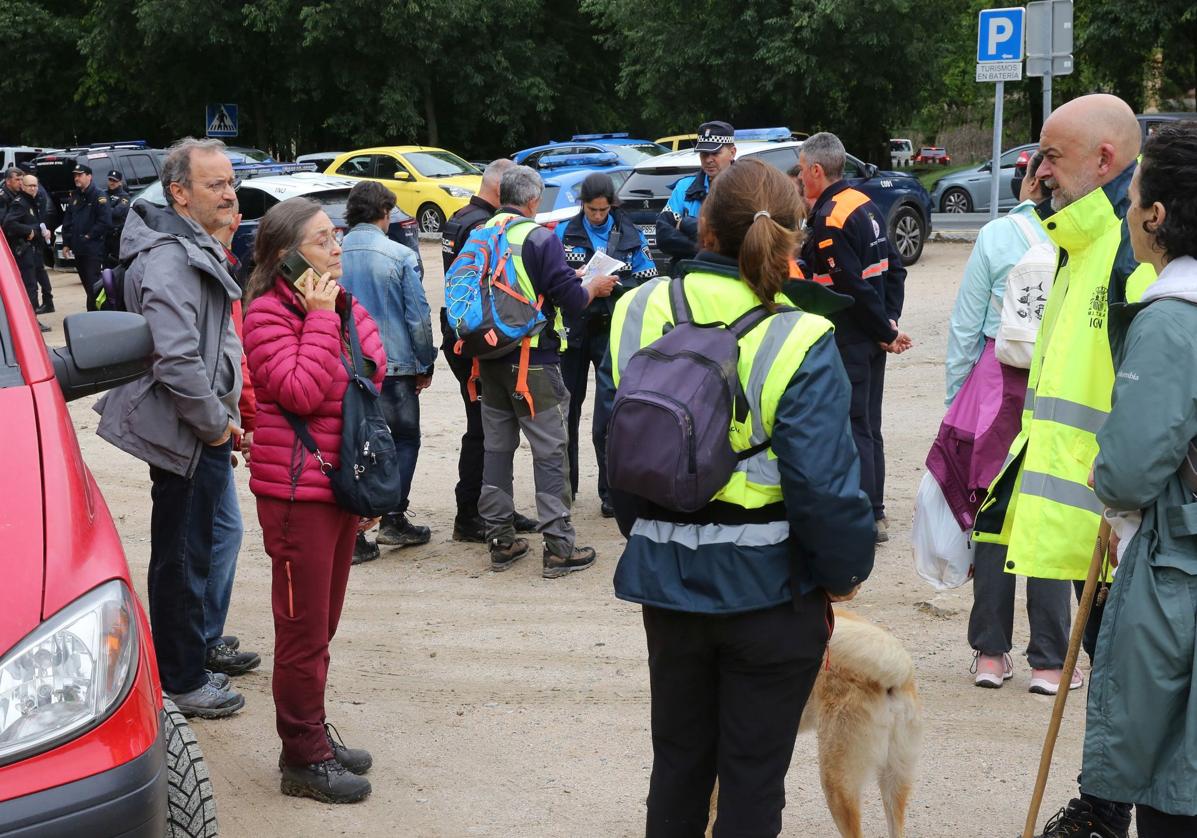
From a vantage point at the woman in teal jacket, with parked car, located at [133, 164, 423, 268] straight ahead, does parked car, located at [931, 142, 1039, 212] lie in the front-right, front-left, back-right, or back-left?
front-right

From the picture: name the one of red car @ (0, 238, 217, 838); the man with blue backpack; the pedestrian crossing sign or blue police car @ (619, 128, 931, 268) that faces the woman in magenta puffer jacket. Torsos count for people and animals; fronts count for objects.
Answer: the pedestrian crossing sign

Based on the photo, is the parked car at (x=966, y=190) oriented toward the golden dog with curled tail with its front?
no

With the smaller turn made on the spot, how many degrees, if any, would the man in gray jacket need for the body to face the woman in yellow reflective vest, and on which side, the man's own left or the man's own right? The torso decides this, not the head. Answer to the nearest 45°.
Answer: approximately 45° to the man's own right

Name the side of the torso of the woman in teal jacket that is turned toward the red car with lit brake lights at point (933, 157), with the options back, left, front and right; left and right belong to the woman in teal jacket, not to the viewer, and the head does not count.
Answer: right

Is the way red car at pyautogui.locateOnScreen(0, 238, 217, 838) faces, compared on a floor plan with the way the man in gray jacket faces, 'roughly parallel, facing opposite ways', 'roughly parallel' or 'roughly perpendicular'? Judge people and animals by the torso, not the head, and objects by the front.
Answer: roughly perpendicular

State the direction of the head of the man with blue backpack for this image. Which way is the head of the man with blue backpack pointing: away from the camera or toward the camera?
away from the camera

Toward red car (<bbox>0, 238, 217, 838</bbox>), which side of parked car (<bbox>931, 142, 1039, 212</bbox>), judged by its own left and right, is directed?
left

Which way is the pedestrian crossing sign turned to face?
toward the camera

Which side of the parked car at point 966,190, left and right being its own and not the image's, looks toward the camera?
left

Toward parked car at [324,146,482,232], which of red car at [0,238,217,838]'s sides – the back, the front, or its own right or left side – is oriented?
back

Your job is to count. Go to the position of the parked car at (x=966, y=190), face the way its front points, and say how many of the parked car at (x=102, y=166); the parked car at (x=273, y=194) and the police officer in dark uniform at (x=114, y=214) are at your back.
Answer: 0

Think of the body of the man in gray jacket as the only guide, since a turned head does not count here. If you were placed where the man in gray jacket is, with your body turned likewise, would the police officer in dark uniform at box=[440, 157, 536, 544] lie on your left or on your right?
on your left

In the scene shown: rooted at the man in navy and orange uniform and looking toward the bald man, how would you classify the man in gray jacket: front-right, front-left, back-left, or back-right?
front-right

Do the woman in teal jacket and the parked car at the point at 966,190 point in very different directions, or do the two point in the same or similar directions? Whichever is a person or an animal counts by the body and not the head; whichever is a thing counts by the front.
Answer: same or similar directions

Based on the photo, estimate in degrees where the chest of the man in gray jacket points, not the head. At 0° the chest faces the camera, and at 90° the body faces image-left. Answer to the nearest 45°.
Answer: approximately 270°

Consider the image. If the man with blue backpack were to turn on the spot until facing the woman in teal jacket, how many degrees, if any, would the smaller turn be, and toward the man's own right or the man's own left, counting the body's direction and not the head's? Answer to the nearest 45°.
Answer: approximately 135° to the man's own right

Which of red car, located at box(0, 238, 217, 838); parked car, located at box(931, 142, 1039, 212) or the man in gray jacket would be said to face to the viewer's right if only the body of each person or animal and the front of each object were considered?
the man in gray jacket
